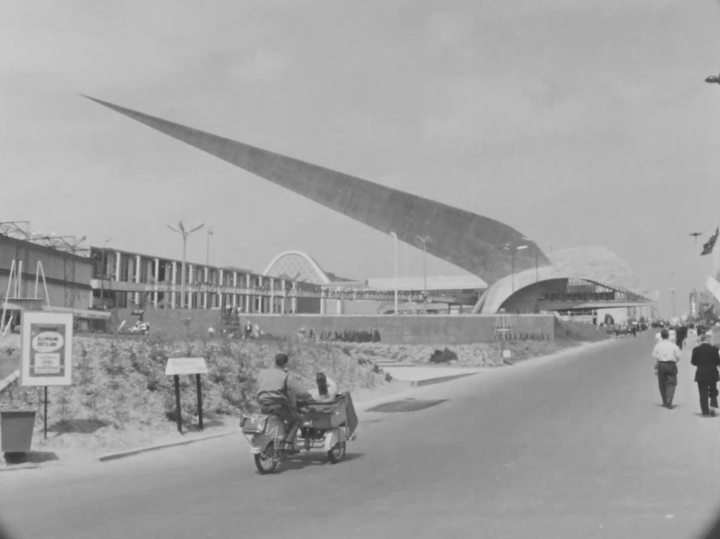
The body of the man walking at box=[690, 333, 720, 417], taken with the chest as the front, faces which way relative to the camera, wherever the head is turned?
away from the camera

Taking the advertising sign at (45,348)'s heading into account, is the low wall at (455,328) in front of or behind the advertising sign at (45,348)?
behind

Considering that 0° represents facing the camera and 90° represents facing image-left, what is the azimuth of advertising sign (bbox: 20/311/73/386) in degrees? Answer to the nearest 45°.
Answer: approximately 0°

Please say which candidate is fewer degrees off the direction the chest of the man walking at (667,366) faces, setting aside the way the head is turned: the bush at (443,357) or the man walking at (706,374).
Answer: the bush

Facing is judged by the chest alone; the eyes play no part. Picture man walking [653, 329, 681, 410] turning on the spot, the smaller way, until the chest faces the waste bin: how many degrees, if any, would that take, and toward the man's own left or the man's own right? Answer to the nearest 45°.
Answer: approximately 135° to the man's own left

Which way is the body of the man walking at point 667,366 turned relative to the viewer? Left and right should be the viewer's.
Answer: facing away from the viewer

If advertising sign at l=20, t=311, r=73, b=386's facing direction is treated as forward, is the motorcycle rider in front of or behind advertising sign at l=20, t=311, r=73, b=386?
in front

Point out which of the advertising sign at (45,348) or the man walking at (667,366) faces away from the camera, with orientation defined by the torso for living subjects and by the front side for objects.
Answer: the man walking

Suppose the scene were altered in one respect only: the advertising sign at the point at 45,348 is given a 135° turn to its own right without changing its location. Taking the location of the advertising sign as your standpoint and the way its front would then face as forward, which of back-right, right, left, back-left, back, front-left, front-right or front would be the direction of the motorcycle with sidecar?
back

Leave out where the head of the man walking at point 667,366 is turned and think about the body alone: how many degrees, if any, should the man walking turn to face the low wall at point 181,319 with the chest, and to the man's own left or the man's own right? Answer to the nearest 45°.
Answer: approximately 45° to the man's own left

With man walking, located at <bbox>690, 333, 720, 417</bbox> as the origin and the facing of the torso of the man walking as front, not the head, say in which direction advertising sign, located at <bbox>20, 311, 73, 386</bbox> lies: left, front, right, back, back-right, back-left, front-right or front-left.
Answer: back-left

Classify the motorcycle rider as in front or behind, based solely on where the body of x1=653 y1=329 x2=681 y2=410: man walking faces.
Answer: behind

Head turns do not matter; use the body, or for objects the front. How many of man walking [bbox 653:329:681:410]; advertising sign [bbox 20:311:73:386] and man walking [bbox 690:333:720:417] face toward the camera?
1
